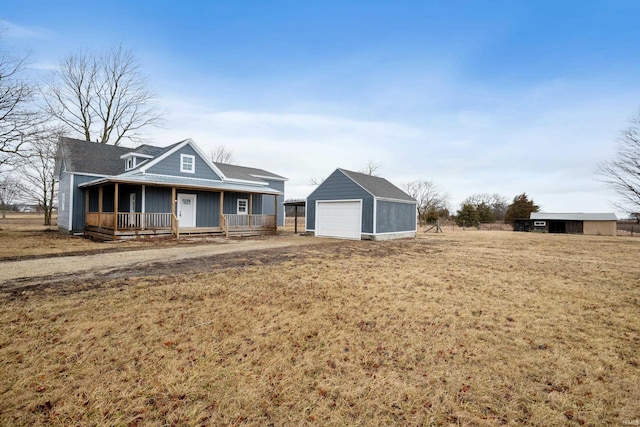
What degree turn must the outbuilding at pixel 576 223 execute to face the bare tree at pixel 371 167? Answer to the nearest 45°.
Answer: approximately 90° to its right

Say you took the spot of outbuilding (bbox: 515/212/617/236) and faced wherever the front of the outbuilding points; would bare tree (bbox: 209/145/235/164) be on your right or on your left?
on your right

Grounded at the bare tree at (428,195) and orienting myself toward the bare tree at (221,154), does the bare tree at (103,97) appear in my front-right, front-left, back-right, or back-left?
front-left

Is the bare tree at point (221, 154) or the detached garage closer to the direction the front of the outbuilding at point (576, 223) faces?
the detached garage

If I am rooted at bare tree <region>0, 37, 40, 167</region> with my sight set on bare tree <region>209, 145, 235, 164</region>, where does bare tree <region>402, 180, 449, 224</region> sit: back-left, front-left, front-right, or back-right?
front-right

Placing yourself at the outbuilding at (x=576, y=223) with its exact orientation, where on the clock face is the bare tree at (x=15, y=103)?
The bare tree is roughly at 1 o'clock from the outbuilding.

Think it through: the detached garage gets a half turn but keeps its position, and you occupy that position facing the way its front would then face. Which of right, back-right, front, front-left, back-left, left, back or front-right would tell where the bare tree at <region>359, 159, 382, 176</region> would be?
front-left

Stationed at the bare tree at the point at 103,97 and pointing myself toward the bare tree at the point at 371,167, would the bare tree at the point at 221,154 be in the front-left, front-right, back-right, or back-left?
front-left

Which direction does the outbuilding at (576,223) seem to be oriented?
toward the camera

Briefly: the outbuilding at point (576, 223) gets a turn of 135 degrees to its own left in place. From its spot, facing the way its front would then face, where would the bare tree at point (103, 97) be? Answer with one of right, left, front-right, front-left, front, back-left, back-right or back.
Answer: back

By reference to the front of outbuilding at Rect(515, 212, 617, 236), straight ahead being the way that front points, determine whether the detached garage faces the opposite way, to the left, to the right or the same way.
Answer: the same way

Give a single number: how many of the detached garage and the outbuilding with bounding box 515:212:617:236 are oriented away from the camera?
0

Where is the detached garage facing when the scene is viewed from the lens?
facing the viewer and to the left of the viewer

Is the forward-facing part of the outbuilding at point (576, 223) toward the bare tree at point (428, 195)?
no
